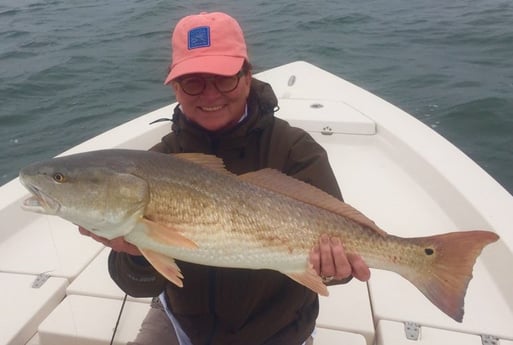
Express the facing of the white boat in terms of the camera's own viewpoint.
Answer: facing away from the viewer
